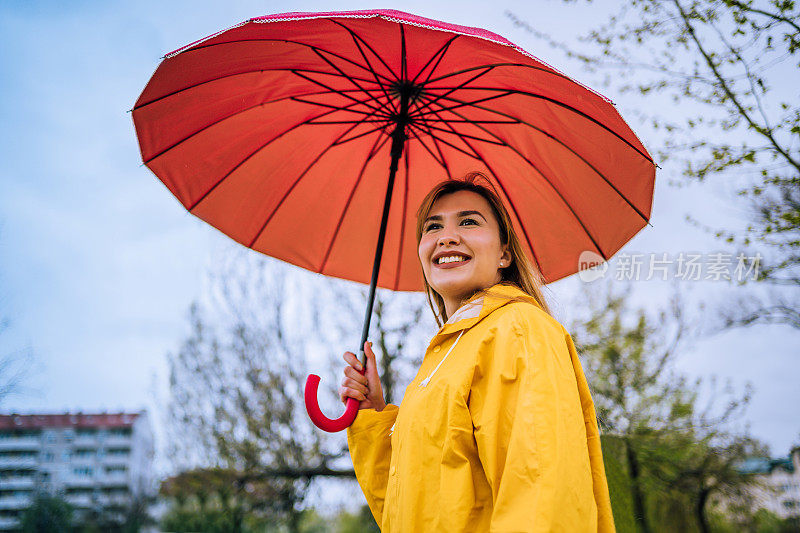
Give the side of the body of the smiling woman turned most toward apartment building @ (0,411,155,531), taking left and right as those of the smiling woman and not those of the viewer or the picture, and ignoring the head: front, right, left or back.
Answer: right

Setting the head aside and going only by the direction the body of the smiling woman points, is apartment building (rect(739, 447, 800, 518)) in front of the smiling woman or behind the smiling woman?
behind

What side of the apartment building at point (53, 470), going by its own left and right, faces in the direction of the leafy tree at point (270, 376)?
front

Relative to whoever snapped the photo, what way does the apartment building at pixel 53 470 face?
facing the viewer

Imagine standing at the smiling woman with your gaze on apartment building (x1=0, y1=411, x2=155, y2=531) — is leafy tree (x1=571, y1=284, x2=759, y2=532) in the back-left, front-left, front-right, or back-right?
front-right

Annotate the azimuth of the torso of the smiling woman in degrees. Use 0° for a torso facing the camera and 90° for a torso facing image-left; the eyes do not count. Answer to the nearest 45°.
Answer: approximately 45°

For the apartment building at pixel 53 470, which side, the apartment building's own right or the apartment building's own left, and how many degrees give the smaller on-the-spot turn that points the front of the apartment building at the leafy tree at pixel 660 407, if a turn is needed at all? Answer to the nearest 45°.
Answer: approximately 45° to the apartment building's own left

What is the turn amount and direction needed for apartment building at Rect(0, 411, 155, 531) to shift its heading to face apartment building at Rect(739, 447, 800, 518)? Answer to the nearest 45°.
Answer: approximately 45° to its left

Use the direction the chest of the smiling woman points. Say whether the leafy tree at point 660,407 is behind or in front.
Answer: behind

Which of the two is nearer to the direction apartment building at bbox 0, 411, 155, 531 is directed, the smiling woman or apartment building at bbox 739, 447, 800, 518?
the smiling woman

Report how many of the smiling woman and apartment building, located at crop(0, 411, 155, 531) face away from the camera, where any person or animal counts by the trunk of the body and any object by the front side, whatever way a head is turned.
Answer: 0

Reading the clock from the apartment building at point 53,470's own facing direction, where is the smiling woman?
The smiling woman is roughly at 12 o'clock from the apartment building.

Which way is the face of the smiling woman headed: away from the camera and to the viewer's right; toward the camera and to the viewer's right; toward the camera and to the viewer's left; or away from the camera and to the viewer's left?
toward the camera and to the viewer's left

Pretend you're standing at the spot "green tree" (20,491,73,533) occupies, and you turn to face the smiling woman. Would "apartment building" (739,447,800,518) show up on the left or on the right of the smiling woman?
left
